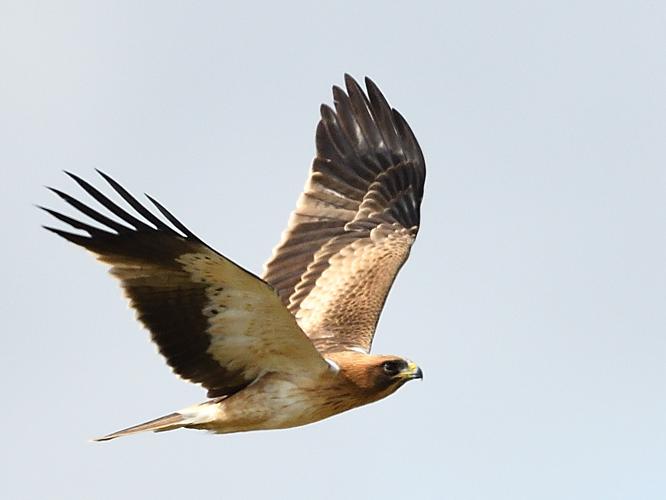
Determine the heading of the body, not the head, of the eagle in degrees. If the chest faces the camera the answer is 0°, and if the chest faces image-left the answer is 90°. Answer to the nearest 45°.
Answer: approximately 270°
